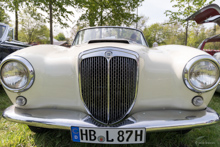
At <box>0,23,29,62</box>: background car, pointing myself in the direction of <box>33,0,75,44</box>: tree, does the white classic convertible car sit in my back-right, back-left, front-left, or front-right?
back-right

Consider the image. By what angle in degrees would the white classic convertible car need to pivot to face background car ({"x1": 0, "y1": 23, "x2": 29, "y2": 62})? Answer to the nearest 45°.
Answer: approximately 135° to its right

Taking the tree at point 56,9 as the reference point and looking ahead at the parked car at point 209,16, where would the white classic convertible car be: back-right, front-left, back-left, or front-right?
front-right

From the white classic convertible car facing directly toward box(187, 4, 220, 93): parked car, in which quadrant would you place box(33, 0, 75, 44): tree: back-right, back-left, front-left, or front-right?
front-left

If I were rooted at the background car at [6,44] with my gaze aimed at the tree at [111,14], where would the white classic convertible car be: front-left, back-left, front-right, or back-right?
back-right

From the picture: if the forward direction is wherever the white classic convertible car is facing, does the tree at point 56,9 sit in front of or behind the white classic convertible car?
behind

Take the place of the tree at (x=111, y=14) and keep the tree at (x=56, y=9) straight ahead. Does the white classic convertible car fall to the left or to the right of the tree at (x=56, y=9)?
left

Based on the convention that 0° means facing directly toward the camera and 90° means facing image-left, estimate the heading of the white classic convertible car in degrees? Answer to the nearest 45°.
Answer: approximately 0°

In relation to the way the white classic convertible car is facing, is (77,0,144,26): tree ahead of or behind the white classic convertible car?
behind
